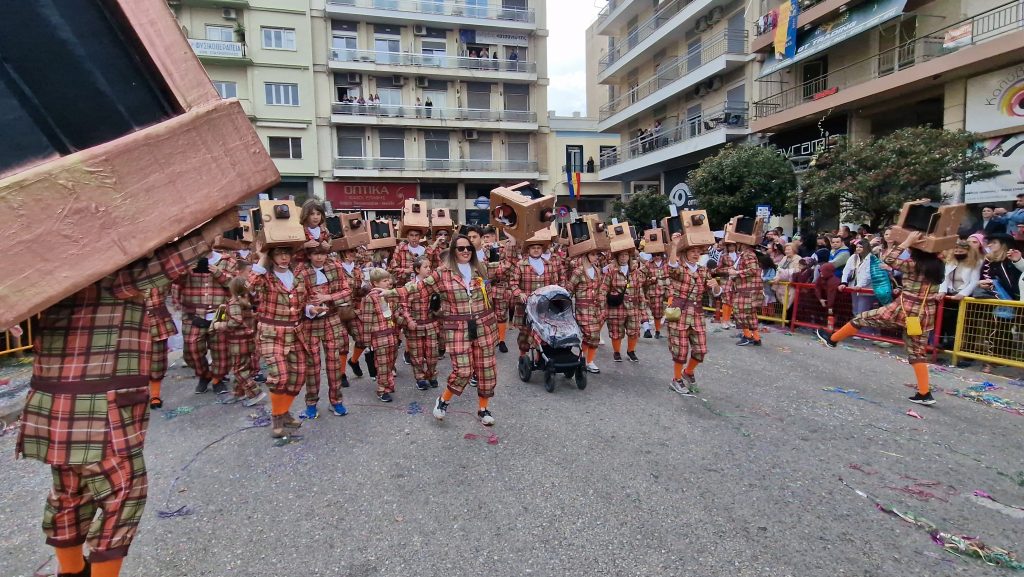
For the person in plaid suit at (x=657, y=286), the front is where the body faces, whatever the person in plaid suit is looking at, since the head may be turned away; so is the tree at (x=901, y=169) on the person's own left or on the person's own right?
on the person's own left

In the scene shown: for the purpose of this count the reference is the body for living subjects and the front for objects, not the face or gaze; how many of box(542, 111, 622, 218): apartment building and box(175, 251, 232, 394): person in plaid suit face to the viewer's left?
0

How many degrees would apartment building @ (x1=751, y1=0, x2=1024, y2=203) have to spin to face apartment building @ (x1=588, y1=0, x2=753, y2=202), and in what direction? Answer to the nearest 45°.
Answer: approximately 90° to its right

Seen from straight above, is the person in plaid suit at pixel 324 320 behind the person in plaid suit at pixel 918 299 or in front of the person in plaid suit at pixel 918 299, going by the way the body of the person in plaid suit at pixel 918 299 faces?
in front

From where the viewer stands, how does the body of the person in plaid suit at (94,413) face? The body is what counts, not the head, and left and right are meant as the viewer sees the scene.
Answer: facing away from the viewer and to the right of the viewer

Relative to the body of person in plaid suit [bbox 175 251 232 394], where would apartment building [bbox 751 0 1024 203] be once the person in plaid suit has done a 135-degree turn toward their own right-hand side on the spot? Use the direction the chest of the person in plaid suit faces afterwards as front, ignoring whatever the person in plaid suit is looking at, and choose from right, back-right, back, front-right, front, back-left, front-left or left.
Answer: back-right

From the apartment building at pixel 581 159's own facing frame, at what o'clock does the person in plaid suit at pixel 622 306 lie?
The person in plaid suit is roughly at 12 o'clock from the apartment building.

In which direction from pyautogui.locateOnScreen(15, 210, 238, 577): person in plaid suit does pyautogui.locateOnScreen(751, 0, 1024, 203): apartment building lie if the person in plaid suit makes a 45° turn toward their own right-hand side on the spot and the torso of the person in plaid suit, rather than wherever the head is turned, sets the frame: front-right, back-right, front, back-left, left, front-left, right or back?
front
